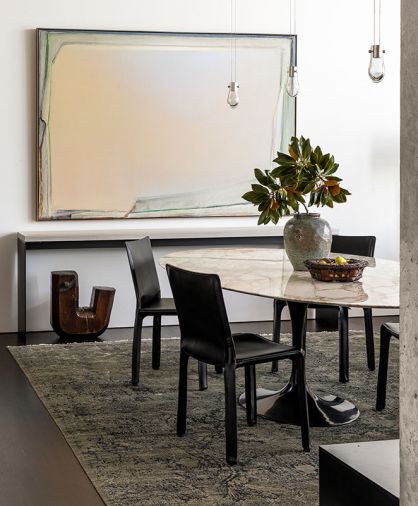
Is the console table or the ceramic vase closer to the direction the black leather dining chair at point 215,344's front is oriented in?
the ceramic vase

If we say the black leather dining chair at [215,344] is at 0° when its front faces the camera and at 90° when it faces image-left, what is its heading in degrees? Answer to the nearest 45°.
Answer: approximately 225°

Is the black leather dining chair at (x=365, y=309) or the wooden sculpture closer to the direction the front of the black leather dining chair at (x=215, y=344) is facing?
the black leather dining chair

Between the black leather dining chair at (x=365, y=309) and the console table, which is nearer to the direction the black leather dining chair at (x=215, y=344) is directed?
the black leather dining chair

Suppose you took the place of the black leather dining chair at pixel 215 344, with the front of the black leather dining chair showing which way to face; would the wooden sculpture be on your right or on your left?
on your left

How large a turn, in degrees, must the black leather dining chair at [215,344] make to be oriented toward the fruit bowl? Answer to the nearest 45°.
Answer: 0° — it already faces it
